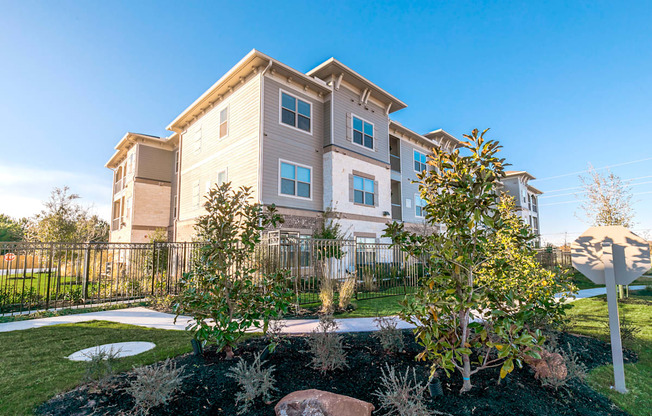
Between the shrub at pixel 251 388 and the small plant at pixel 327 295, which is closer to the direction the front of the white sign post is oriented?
the small plant

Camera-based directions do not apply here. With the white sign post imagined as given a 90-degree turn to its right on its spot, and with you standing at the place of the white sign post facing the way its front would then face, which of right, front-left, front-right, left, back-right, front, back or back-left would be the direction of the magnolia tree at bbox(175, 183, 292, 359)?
back-right

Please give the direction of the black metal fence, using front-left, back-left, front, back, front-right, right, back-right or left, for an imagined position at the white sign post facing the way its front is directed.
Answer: left

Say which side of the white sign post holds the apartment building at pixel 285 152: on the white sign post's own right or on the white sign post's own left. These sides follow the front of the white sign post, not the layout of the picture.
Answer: on the white sign post's own left

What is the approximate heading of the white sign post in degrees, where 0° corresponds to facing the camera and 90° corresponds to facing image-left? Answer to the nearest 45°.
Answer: approximately 180°
